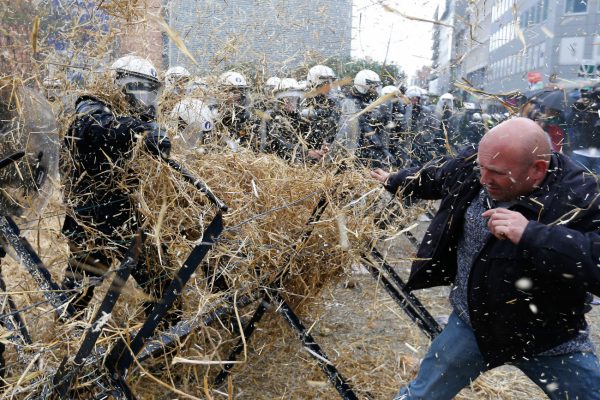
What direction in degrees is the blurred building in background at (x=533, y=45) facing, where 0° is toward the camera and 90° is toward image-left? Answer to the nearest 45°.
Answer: approximately 45°

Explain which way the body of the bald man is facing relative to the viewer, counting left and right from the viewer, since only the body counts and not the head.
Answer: facing the viewer and to the left of the viewer

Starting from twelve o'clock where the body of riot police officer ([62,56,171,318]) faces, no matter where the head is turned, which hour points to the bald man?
The bald man is roughly at 12 o'clock from the riot police officer.

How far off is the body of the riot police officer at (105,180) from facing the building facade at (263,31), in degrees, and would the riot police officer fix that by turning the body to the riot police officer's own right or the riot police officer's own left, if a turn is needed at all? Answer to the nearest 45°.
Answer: approximately 90° to the riot police officer's own left

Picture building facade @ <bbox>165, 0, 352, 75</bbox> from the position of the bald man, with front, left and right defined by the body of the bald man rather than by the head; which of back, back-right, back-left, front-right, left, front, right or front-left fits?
right

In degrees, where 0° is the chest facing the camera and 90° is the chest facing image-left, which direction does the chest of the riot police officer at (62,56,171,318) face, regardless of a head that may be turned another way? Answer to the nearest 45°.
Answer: approximately 315°

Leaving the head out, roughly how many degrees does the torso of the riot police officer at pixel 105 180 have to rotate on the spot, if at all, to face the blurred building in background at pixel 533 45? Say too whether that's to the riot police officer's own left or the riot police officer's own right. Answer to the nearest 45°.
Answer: approximately 90° to the riot police officer's own left

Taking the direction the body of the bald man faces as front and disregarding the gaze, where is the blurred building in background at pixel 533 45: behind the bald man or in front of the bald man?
behind

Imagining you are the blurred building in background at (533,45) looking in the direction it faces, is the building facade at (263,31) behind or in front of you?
in front

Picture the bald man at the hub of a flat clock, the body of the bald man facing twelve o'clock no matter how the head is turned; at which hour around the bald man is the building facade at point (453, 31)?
The building facade is roughly at 4 o'clock from the bald man.

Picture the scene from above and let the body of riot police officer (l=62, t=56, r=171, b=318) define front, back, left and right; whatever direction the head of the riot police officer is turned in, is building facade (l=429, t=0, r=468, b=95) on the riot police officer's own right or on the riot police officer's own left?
on the riot police officer's own left

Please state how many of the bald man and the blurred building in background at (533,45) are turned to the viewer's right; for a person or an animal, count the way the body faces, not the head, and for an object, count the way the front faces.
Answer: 0
